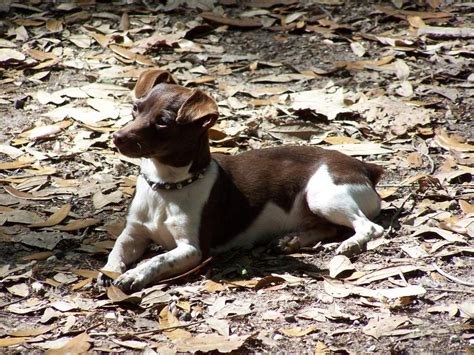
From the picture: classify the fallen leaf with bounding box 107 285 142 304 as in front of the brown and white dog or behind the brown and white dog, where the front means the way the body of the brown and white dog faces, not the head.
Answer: in front

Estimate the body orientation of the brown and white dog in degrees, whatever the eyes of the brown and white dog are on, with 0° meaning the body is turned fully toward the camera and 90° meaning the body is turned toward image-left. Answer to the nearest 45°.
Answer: approximately 45°

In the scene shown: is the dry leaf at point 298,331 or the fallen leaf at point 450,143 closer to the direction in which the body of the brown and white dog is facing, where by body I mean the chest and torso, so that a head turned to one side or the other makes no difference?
the dry leaf

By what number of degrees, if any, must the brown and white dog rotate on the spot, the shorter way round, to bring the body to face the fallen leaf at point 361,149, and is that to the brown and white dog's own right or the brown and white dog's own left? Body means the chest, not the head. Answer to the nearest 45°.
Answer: approximately 180°

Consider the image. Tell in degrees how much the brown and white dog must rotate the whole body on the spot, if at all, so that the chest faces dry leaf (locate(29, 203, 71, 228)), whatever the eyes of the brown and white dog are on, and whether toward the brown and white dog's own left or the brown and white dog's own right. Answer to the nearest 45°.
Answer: approximately 45° to the brown and white dog's own right

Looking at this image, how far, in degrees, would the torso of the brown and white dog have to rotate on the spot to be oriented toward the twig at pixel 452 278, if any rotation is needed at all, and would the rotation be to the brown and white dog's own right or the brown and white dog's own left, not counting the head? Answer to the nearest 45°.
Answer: approximately 90° to the brown and white dog's own left

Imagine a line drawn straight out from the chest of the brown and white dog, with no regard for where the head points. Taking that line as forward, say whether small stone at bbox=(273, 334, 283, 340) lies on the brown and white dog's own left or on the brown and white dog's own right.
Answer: on the brown and white dog's own left

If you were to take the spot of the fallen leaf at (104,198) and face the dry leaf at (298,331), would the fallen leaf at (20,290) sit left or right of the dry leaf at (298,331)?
right

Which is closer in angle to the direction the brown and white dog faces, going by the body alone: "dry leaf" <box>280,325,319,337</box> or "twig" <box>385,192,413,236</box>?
the dry leaf

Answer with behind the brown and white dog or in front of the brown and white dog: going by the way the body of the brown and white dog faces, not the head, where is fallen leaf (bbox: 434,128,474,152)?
behind

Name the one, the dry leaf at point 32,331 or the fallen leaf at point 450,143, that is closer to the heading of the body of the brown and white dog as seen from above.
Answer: the dry leaf

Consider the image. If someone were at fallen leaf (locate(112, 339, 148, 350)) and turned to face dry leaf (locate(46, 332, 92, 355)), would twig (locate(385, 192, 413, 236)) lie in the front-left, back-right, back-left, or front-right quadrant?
back-right

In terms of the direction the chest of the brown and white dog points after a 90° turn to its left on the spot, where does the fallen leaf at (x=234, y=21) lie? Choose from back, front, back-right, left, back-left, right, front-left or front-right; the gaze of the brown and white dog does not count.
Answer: back-left

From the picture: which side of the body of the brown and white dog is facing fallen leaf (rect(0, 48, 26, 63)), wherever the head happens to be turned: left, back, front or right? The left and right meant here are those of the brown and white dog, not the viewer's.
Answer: right

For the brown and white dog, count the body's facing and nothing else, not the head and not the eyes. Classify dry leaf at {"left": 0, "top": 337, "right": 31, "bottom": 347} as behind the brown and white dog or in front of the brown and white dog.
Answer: in front

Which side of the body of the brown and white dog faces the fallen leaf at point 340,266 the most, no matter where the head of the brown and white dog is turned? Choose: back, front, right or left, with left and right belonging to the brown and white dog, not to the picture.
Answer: left

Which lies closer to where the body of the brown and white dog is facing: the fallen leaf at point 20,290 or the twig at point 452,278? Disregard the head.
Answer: the fallen leaf
